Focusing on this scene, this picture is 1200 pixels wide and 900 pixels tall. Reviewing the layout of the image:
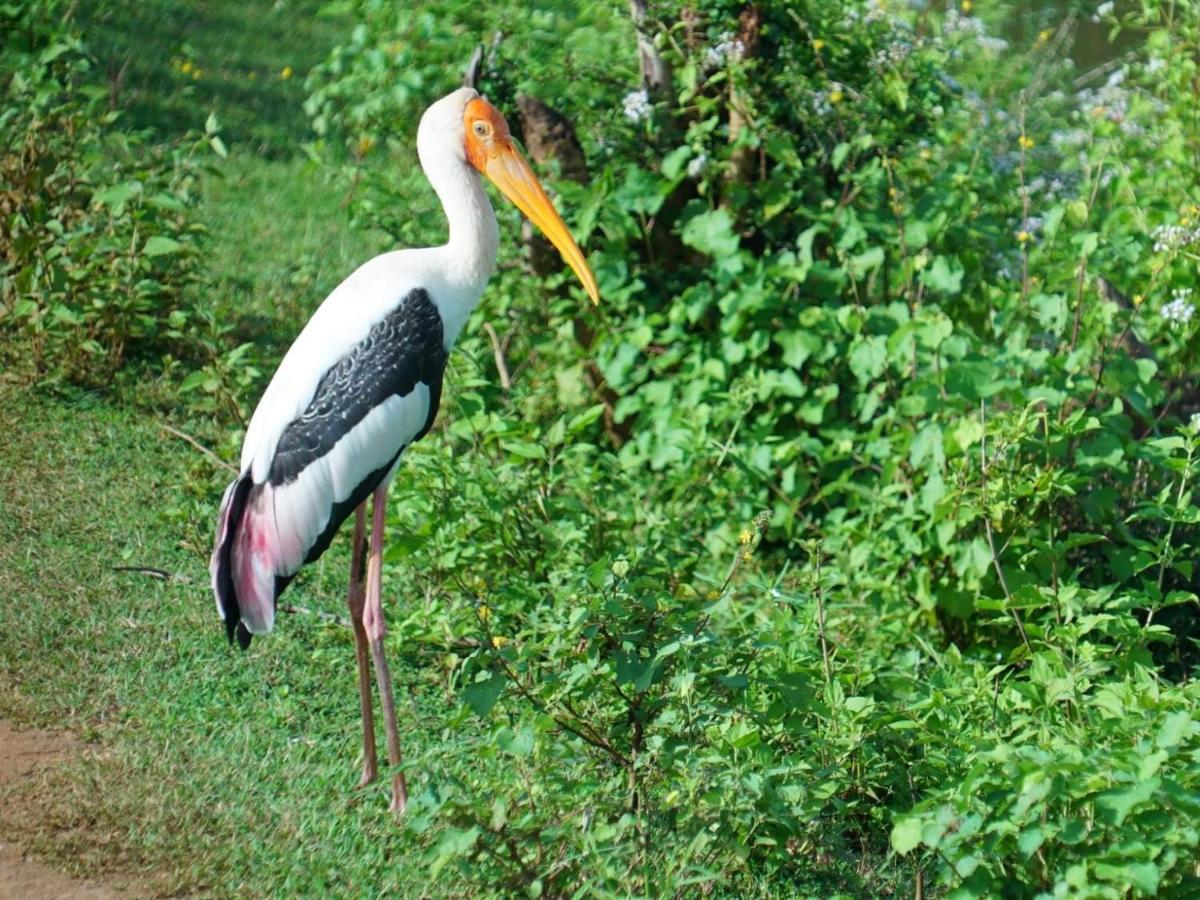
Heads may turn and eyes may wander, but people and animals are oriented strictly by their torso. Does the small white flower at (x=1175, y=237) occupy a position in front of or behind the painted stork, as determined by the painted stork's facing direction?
in front

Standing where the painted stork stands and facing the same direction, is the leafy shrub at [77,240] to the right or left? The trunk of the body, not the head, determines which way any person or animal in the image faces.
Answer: on its left

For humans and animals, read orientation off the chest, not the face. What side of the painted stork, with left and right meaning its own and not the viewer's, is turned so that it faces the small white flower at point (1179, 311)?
front

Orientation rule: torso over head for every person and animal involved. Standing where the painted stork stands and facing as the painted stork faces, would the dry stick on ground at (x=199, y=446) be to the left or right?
on its left

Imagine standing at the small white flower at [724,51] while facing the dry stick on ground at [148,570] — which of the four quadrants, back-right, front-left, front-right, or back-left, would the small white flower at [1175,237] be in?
back-left

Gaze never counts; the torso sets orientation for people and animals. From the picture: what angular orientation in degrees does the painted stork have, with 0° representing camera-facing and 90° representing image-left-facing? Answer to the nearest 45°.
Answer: approximately 270°

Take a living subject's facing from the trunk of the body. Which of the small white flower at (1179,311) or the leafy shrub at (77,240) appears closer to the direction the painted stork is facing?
the small white flower

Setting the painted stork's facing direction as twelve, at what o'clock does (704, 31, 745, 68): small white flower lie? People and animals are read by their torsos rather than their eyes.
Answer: The small white flower is roughly at 10 o'clock from the painted stork.
